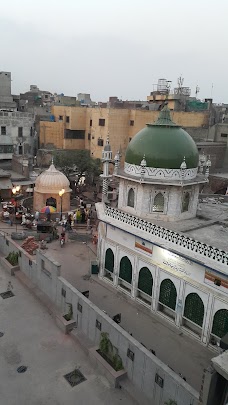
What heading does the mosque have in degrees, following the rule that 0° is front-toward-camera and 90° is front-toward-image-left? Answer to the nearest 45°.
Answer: approximately 45°

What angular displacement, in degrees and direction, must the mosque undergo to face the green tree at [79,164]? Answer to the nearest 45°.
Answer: approximately 90° to its right

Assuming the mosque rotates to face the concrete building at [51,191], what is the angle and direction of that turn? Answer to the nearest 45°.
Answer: approximately 90° to its right
